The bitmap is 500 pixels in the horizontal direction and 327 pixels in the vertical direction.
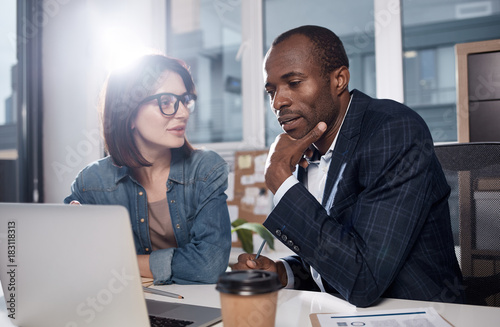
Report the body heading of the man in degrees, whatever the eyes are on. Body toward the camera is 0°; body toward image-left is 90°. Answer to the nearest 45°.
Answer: approximately 45°

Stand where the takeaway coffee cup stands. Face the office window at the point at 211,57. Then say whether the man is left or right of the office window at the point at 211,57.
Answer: right

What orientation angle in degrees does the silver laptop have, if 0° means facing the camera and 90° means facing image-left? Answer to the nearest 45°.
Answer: approximately 225°

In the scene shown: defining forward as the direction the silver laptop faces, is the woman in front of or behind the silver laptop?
in front

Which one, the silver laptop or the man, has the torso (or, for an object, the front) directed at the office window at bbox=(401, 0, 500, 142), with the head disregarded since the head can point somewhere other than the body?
the silver laptop

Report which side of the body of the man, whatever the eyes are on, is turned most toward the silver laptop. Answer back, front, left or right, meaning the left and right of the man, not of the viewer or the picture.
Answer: front

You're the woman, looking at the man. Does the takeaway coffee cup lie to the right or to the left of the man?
right

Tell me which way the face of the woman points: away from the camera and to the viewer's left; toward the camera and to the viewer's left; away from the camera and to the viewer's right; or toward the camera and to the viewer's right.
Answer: toward the camera and to the viewer's right

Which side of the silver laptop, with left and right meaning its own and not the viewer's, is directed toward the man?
front

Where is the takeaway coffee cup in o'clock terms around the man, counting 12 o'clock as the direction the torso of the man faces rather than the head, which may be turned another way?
The takeaway coffee cup is roughly at 11 o'clock from the man.

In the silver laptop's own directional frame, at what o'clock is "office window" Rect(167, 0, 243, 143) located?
The office window is roughly at 11 o'clock from the silver laptop.
